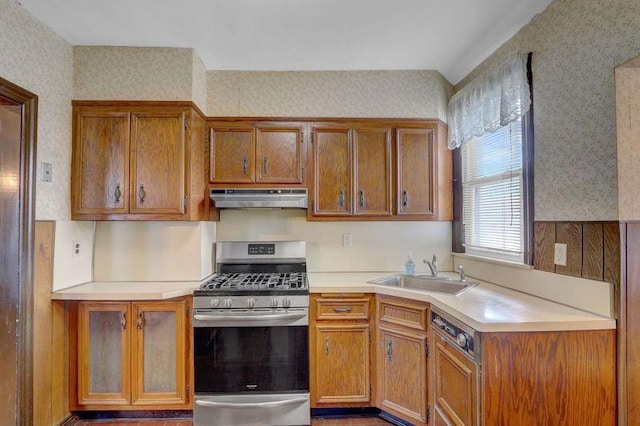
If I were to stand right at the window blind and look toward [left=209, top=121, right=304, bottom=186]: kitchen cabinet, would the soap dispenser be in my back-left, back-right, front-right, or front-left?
front-right

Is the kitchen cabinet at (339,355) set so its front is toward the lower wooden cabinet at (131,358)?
no

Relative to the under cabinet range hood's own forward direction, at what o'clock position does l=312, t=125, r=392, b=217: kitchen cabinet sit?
The kitchen cabinet is roughly at 9 o'clock from the under cabinet range hood.

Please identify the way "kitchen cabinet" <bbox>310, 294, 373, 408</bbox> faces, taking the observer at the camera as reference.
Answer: facing the viewer

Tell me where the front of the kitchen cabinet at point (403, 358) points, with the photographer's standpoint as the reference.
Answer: facing the viewer and to the left of the viewer

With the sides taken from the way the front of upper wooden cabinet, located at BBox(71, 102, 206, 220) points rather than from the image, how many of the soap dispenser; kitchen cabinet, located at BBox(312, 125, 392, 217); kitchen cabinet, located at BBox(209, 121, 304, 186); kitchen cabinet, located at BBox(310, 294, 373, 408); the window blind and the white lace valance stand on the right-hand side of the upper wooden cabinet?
0

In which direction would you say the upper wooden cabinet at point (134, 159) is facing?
toward the camera

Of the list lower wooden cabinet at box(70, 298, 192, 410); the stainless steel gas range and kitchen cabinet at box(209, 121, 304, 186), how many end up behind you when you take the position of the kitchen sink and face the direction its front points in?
0

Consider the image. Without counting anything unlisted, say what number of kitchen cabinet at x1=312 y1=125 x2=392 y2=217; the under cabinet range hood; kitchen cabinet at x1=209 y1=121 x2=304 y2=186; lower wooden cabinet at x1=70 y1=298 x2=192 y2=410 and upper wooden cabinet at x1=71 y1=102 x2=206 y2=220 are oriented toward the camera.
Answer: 5

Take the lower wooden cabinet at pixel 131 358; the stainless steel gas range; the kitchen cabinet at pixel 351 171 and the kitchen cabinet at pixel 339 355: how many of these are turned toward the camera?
4

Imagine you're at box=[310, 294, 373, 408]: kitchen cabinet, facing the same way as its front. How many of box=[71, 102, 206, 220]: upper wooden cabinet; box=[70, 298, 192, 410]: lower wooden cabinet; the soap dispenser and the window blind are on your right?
2

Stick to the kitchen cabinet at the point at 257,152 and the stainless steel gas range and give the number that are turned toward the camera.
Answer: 2

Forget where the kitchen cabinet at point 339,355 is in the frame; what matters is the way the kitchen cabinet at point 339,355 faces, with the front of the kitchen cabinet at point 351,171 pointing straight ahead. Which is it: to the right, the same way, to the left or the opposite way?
the same way

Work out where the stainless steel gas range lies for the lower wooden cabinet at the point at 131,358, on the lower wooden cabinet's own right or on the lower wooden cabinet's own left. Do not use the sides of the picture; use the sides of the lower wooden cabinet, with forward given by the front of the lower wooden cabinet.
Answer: on the lower wooden cabinet's own left

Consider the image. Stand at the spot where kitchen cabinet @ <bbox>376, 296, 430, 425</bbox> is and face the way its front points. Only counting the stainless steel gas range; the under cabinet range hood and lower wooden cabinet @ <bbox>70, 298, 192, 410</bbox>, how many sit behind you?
0

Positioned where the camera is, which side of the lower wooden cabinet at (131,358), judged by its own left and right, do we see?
front

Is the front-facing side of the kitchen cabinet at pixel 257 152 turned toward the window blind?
no

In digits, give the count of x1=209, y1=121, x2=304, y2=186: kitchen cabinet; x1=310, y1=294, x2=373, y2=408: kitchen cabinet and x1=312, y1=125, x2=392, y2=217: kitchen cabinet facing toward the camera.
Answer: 3
